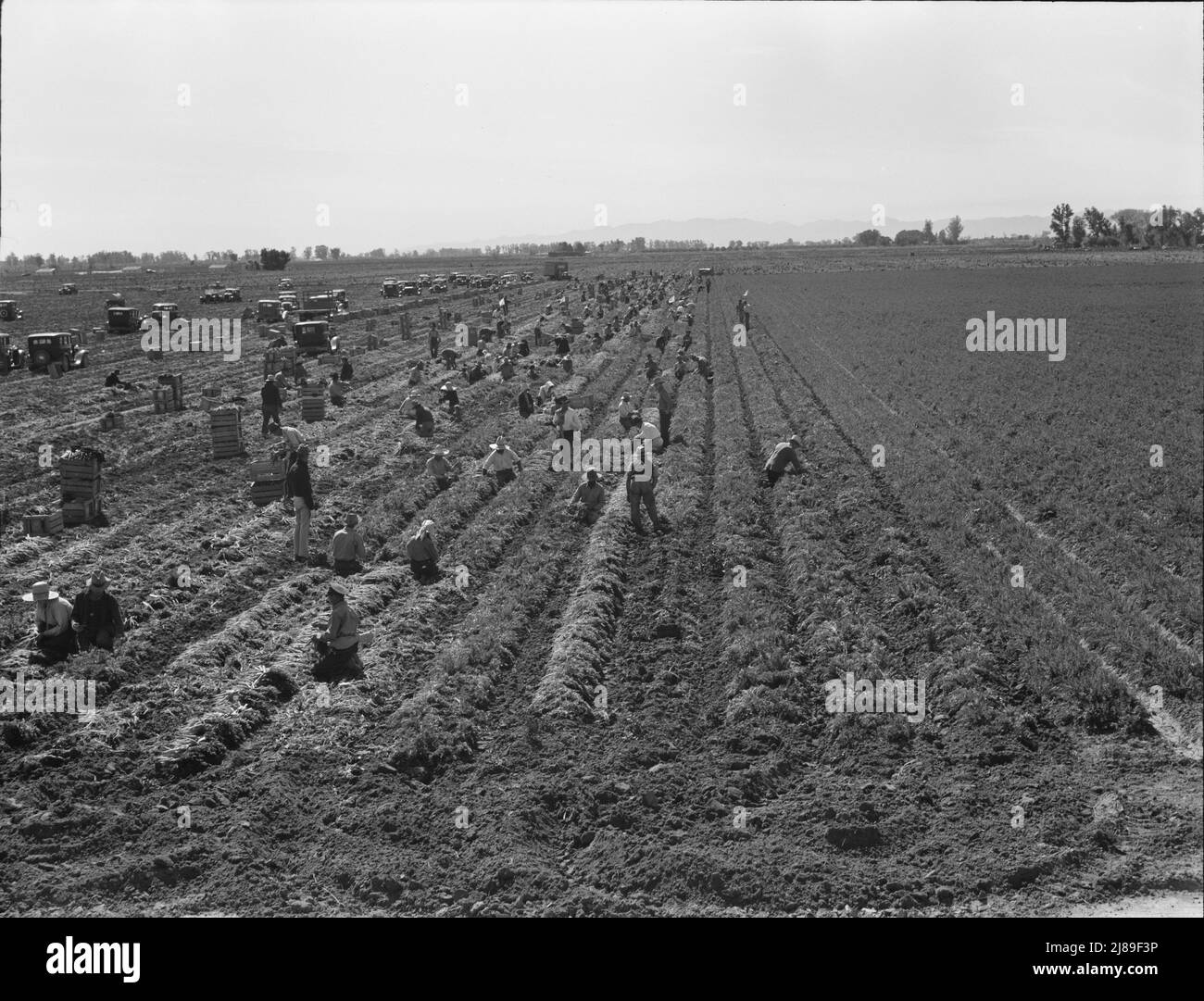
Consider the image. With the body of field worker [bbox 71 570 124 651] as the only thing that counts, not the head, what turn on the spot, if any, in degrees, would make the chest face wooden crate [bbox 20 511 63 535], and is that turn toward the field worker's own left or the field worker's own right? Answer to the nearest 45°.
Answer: approximately 180°

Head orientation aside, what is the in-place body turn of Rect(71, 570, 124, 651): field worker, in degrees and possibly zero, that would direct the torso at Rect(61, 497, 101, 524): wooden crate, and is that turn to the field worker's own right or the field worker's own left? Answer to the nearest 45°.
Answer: approximately 180°

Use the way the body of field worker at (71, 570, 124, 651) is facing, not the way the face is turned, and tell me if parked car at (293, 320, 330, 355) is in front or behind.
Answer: behind

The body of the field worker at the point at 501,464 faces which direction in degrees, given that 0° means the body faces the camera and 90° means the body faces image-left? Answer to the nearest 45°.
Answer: approximately 0°

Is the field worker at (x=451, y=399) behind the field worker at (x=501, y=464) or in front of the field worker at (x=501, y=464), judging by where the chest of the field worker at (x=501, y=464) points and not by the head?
behind
